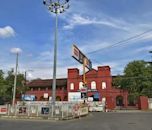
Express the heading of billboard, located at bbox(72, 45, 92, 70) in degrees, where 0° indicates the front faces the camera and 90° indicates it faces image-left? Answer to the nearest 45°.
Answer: approximately 315°
